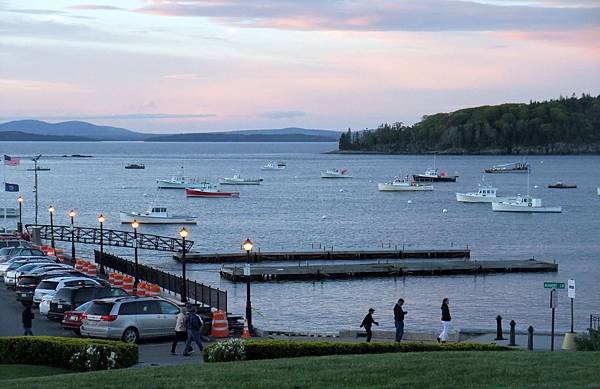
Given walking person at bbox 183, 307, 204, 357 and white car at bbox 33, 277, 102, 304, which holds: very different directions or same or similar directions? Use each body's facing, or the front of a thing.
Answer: very different directions

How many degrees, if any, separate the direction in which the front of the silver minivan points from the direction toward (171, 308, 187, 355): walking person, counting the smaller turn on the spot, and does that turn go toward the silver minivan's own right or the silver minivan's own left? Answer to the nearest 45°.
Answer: approximately 90° to the silver minivan's own right

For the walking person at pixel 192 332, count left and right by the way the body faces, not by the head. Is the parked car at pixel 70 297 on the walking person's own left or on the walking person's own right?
on the walking person's own right

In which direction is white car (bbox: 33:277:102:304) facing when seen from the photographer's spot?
facing away from the viewer and to the right of the viewer

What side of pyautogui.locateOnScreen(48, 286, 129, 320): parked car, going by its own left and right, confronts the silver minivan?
right

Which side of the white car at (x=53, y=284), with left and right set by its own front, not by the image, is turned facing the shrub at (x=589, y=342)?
right

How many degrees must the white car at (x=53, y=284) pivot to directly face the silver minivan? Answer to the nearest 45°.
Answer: approximately 135° to its right
